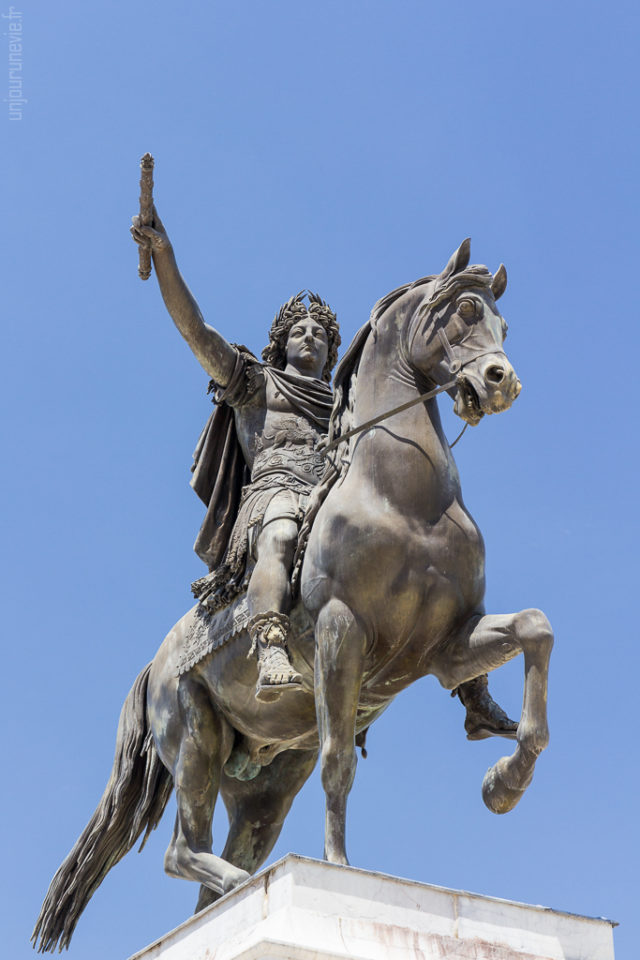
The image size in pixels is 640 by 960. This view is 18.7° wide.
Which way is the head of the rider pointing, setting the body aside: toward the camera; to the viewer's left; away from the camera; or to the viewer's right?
toward the camera

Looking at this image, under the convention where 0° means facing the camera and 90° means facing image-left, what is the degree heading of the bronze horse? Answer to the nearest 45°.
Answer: approximately 315°
